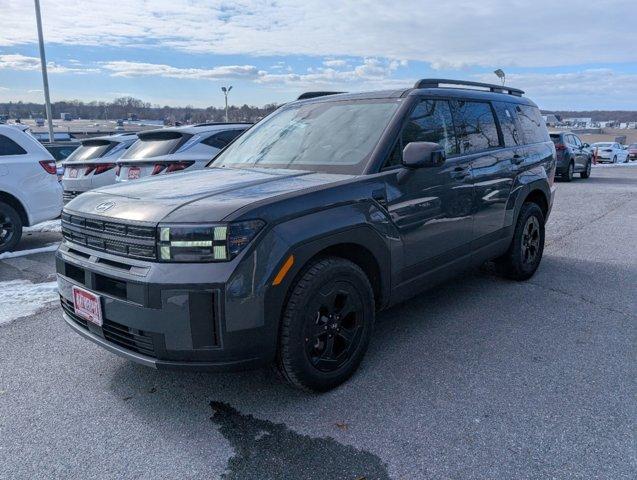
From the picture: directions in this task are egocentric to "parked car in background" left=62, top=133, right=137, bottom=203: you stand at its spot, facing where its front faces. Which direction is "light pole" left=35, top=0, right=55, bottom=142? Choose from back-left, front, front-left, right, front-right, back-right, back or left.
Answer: front-left

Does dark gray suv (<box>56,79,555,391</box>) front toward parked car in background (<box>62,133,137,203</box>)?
no

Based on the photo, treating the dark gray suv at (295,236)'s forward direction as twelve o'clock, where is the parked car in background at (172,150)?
The parked car in background is roughly at 4 o'clock from the dark gray suv.

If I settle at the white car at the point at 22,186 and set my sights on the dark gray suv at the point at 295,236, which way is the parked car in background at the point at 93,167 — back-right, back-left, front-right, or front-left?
back-left

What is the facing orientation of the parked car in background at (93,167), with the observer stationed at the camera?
facing away from the viewer and to the right of the viewer

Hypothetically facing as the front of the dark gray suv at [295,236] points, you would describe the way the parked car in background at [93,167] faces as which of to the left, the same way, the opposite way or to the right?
the opposite way

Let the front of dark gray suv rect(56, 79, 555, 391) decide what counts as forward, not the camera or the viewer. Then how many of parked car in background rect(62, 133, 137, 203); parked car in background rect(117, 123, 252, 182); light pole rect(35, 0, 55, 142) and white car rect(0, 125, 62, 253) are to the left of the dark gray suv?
0

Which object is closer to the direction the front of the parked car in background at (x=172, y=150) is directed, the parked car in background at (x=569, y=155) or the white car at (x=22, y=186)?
the parked car in background

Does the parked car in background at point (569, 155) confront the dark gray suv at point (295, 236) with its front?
no

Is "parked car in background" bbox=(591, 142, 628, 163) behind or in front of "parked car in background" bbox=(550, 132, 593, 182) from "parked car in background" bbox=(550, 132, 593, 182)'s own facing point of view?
in front
